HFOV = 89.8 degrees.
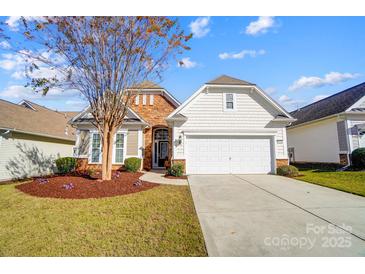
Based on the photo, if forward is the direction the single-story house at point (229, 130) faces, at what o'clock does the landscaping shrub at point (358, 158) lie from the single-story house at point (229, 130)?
The landscaping shrub is roughly at 9 o'clock from the single-story house.

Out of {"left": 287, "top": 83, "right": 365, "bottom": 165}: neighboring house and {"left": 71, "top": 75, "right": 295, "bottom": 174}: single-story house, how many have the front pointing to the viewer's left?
0

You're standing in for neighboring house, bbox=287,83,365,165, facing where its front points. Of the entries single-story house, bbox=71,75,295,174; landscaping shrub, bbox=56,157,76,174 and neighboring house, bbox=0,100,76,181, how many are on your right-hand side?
3

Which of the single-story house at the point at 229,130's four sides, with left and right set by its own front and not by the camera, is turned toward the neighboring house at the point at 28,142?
right

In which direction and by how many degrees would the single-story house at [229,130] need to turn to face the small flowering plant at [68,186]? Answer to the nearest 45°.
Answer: approximately 45° to its right

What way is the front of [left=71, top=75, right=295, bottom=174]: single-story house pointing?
toward the camera

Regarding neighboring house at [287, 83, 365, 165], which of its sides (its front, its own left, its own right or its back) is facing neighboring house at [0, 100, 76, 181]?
right

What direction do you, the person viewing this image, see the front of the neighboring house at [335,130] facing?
facing the viewer and to the right of the viewer

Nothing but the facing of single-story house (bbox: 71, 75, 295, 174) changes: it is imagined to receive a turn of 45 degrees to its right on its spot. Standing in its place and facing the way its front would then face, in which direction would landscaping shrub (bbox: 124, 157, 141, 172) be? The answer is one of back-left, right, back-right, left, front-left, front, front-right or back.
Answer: front-right

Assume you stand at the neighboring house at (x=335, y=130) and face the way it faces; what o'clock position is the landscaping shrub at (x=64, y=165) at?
The landscaping shrub is roughly at 3 o'clock from the neighboring house.

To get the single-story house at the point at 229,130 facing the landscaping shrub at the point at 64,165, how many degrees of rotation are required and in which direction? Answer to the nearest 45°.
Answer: approximately 90° to its right

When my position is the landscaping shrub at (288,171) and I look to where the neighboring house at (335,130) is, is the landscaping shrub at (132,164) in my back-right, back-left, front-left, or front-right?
back-left
